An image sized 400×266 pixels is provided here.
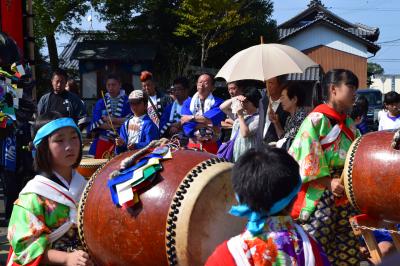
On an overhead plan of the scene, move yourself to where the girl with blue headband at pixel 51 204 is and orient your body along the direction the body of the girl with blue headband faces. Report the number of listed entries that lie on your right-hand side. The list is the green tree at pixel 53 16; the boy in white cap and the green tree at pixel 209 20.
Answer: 0

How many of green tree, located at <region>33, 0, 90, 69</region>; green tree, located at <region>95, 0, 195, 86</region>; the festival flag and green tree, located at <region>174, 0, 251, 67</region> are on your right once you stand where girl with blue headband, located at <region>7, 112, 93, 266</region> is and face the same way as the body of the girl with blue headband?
0

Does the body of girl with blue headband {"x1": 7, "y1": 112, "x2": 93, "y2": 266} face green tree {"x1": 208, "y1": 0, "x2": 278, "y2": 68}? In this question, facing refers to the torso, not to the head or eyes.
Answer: no

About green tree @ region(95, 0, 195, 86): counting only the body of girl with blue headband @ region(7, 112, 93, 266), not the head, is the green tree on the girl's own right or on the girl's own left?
on the girl's own left

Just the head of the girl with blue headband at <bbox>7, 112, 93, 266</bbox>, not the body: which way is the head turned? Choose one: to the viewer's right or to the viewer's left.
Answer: to the viewer's right

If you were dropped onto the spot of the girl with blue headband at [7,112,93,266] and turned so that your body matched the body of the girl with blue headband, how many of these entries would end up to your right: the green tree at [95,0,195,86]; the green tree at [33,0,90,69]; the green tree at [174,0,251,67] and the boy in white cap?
0

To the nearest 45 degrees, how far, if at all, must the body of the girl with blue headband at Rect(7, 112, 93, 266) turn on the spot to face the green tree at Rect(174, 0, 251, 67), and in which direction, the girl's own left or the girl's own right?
approximately 135° to the girl's own left

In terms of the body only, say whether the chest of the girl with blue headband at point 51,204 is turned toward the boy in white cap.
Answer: no

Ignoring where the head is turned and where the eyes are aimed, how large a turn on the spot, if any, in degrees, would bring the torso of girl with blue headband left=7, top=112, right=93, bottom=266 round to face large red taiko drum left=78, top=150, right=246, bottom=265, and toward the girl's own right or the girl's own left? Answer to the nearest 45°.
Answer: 0° — they already face it

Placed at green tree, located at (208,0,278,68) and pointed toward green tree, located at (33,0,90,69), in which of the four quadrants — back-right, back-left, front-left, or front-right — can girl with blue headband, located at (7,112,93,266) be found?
front-left

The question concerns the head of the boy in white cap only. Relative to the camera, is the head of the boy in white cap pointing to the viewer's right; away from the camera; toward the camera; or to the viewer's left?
toward the camera

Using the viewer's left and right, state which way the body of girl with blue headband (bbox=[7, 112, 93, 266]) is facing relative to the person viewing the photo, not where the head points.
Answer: facing the viewer and to the right of the viewer

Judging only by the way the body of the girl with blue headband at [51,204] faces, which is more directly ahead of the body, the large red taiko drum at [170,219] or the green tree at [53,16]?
the large red taiko drum

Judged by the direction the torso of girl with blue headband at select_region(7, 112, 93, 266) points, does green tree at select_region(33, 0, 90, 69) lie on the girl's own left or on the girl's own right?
on the girl's own left
